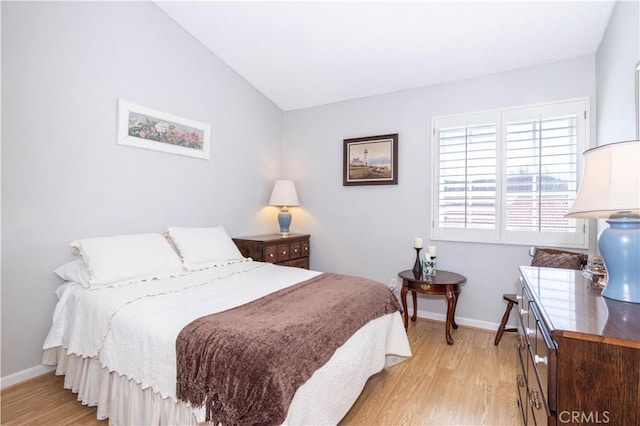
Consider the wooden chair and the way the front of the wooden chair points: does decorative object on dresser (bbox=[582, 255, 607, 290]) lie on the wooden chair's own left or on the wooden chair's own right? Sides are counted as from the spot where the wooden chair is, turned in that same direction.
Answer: on the wooden chair's own left

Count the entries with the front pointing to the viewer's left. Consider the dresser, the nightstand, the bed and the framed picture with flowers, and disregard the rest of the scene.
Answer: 1

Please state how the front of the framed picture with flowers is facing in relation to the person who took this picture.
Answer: facing the viewer and to the right of the viewer

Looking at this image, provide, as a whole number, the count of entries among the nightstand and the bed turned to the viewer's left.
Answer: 0

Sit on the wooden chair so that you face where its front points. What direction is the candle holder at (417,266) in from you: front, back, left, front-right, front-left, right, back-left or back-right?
front-right

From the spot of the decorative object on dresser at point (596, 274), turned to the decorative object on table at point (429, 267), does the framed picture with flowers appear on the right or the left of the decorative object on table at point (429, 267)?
left

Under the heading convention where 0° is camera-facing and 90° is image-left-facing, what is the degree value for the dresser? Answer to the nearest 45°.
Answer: approximately 90°

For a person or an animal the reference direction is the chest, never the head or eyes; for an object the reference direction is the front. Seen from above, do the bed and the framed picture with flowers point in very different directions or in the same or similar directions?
same or similar directions
